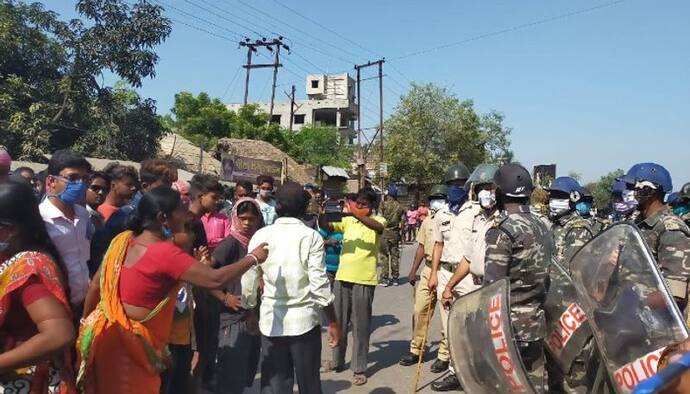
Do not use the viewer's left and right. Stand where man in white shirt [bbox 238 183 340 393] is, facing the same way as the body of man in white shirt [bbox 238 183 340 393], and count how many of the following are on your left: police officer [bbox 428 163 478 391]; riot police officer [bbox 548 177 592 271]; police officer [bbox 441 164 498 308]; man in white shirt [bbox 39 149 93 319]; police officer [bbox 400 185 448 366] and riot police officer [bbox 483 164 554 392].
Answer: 1

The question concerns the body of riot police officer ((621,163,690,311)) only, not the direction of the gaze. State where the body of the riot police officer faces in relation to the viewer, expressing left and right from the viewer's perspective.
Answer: facing to the left of the viewer

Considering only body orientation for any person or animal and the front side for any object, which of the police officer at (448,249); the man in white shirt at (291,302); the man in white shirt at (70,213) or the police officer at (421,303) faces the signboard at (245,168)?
the man in white shirt at (291,302)

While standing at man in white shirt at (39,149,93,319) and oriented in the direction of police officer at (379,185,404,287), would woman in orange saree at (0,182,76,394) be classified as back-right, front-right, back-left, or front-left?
back-right

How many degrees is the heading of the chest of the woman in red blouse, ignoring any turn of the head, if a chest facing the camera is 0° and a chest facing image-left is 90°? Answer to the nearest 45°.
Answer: approximately 225°

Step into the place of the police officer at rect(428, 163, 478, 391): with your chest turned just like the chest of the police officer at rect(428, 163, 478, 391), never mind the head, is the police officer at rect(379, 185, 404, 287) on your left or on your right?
on your right

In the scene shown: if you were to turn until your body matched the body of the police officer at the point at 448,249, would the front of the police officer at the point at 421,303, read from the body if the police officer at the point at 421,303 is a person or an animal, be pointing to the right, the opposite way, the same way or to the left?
the same way

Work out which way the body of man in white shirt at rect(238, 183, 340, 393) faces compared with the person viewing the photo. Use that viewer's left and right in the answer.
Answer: facing away from the viewer

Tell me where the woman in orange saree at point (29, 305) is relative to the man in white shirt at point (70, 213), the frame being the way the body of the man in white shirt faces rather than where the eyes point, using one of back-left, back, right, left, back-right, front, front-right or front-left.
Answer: front-right

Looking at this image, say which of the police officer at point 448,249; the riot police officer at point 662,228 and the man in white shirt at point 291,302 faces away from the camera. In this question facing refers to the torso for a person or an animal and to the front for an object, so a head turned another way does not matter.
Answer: the man in white shirt

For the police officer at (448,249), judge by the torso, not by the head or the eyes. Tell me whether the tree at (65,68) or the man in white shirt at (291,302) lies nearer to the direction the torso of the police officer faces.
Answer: the man in white shirt

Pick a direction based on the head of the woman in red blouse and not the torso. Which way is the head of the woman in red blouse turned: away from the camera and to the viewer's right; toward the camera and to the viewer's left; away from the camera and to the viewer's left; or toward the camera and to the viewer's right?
away from the camera and to the viewer's right

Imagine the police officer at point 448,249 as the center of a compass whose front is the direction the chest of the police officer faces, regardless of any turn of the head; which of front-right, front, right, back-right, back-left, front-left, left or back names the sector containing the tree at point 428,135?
back-right

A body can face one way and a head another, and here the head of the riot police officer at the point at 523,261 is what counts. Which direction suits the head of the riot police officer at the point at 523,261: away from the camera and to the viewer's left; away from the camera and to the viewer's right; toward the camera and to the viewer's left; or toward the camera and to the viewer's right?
away from the camera and to the viewer's left

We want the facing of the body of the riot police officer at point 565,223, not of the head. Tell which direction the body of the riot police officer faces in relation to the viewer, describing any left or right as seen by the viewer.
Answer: facing the viewer and to the left of the viewer

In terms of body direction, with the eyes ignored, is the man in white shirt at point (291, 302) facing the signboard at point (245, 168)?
yes

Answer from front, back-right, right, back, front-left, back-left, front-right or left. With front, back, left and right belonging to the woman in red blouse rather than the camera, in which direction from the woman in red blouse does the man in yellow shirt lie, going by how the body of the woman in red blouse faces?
front

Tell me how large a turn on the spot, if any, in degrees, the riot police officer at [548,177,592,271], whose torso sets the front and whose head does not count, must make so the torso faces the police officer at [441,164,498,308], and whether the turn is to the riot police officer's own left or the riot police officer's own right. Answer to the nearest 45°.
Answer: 0° — they already face them

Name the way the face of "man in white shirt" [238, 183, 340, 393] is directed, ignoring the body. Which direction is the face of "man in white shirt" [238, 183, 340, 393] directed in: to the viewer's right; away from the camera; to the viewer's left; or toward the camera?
away from the camera

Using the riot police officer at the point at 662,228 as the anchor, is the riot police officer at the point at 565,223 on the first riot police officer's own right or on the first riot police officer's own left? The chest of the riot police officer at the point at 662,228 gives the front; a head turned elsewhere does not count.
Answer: on the first riot police officer's own right
